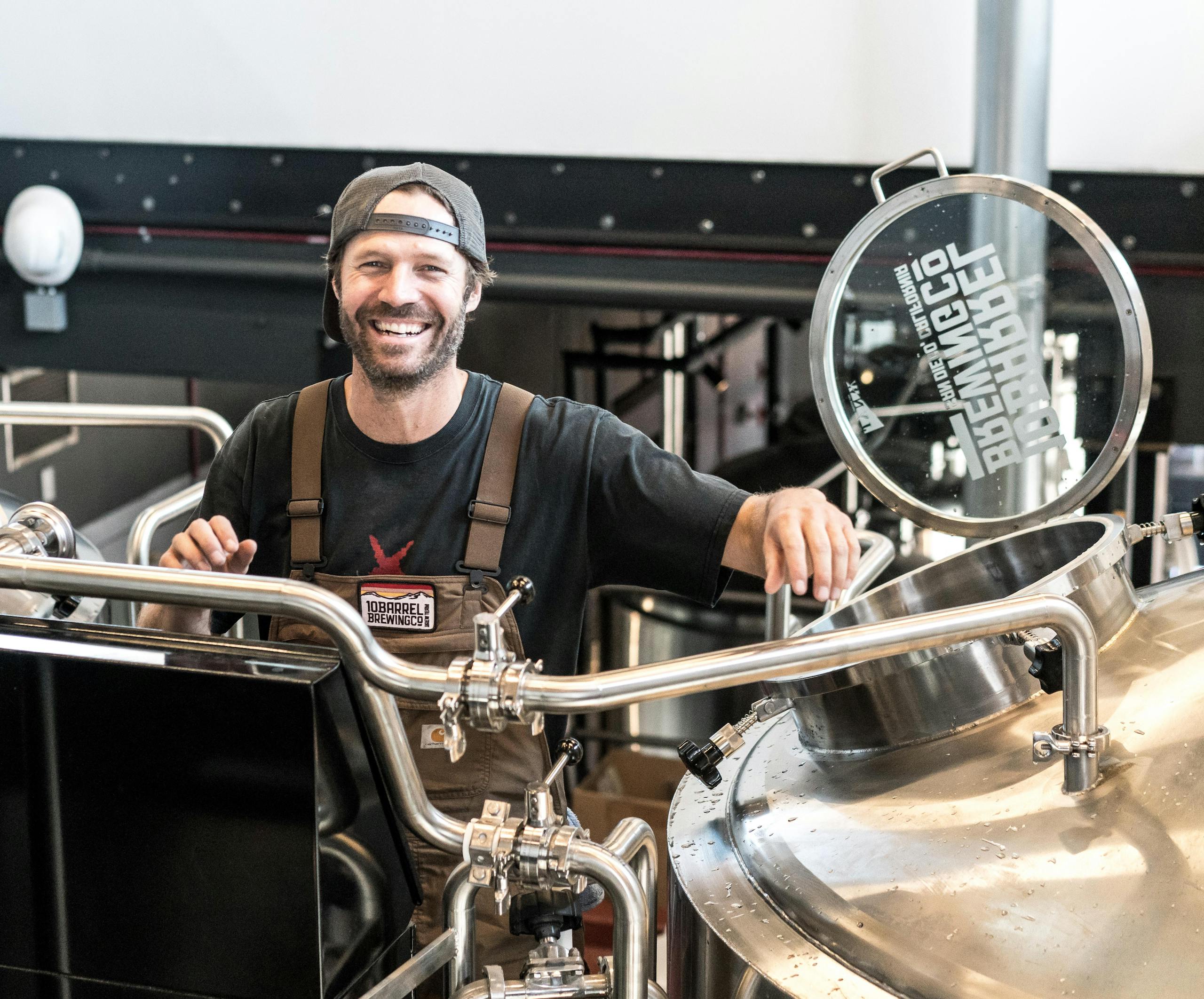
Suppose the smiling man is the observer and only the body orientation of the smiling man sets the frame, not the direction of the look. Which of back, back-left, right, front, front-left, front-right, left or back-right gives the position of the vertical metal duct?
back-left

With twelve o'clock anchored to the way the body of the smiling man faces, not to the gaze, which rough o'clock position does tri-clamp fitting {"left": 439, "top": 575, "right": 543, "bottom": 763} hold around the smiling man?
The tri-clamp fitting is roughly at 12 o'clock from the smiling man.

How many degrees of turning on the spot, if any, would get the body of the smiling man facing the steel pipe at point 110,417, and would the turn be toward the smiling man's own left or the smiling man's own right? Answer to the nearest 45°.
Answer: approximately 135° to the smiling man's own right

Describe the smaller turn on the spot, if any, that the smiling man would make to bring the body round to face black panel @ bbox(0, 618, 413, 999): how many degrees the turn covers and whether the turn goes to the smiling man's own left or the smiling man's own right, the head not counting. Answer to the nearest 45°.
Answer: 0° — they already face it

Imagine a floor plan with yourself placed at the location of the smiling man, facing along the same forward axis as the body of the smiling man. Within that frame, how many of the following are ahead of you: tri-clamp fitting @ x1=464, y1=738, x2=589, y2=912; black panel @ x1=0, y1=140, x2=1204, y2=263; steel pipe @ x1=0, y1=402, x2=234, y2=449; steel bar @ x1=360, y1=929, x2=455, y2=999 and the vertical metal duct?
2

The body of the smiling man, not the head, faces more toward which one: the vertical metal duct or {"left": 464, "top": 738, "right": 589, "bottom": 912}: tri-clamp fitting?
the tri-clamp fitting

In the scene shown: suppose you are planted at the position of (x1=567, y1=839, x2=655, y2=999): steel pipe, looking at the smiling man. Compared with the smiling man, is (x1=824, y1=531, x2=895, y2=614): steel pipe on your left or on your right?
right

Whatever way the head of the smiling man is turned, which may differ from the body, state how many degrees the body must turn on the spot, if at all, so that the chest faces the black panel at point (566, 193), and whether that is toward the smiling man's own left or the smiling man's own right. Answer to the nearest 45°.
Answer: approximately 180°

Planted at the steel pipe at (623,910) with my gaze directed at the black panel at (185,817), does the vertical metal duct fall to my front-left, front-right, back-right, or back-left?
back-right

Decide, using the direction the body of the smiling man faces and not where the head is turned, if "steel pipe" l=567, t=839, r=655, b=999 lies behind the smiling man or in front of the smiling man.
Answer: in front

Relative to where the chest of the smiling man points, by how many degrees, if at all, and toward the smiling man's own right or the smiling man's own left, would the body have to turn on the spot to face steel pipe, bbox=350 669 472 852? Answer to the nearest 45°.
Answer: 0° — they already face it

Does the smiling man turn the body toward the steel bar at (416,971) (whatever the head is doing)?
yes

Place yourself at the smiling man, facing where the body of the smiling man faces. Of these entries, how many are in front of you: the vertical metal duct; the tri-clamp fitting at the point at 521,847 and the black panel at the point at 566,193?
1
